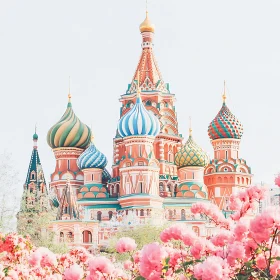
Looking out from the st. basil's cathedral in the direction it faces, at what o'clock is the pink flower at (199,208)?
The pink flower is roughly at 12 o'clock from the st. basil's cathedral.

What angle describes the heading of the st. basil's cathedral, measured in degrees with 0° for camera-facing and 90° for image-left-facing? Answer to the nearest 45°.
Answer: approximately 0°

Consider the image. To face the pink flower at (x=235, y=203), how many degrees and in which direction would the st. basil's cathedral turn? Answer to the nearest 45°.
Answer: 0° — it already faces it

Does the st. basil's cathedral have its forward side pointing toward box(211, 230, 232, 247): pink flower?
yes

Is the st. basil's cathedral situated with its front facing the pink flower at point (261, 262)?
yes
